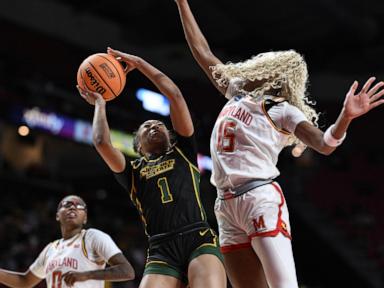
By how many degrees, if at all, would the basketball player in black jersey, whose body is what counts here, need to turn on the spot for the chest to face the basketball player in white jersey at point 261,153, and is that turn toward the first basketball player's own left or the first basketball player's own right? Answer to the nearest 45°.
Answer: approximately 45° to the first basketball player's own left

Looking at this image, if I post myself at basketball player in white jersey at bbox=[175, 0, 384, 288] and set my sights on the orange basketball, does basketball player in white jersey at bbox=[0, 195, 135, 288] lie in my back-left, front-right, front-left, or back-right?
front-right

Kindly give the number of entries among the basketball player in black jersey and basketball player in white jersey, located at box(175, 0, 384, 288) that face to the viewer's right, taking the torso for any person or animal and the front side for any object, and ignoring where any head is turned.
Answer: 0

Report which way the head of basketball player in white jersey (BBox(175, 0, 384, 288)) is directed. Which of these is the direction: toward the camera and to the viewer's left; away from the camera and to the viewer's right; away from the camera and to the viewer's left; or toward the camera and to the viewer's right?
away from the camera and to the viewer's left

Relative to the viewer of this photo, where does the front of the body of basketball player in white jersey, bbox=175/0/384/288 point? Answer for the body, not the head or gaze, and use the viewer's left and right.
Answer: facing the viewer and to the left of the viewer

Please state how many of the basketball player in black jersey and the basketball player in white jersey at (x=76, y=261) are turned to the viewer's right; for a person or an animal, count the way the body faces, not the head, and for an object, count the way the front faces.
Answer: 0

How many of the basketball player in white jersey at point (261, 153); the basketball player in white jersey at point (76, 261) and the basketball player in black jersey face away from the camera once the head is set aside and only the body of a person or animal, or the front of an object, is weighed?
0

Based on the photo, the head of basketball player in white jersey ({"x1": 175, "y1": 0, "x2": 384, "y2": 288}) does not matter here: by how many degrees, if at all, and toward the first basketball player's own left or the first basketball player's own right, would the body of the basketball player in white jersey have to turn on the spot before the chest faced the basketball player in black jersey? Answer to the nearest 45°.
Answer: approximately 90° to the first basketball player's own right

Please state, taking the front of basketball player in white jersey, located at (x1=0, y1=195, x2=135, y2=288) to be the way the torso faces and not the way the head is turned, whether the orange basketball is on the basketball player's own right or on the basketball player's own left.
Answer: on the basketball player's own left

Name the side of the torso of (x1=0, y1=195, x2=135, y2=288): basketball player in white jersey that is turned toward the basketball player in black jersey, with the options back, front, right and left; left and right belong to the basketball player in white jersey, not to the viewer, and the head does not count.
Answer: left

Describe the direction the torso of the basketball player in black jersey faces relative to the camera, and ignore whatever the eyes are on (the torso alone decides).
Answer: toward the camera
